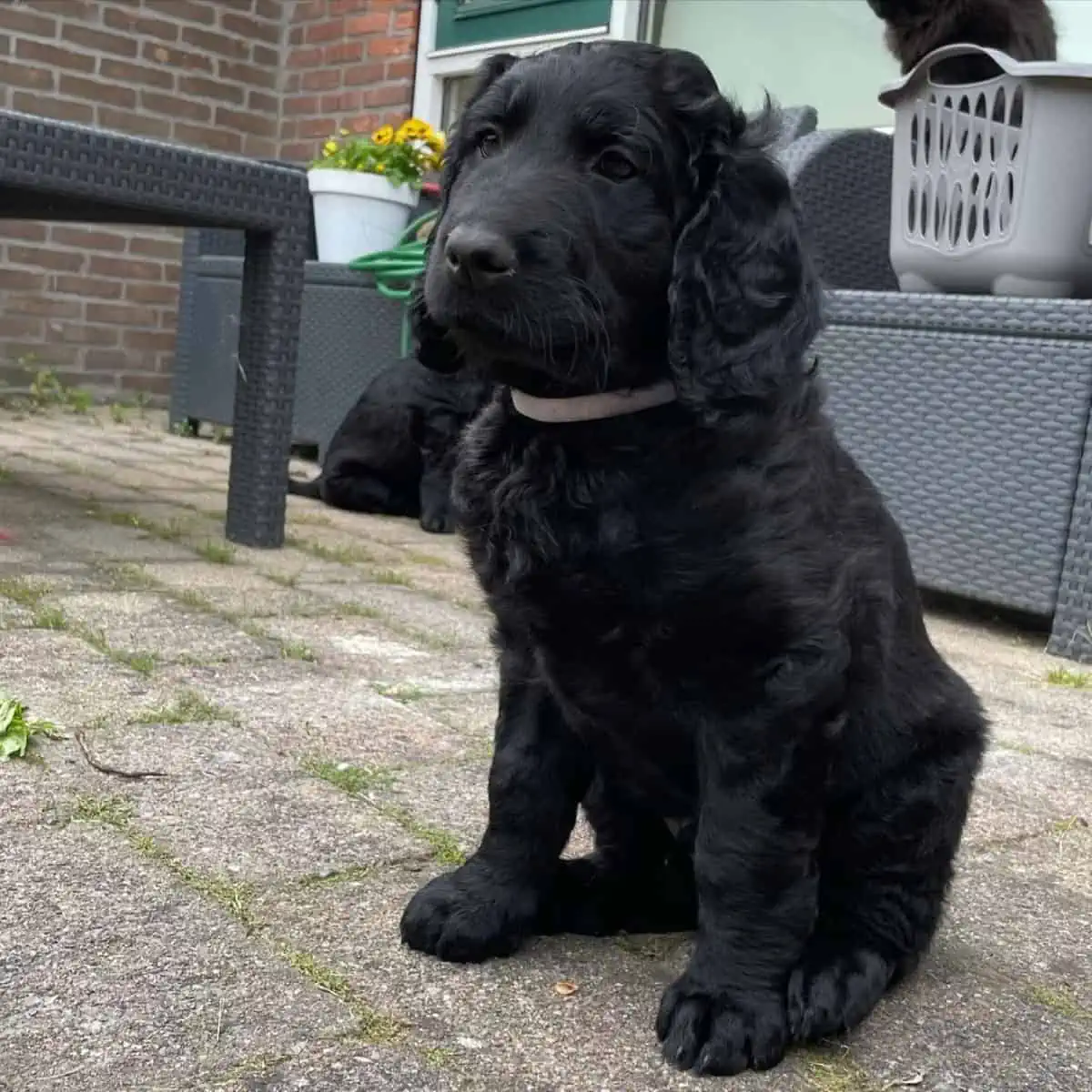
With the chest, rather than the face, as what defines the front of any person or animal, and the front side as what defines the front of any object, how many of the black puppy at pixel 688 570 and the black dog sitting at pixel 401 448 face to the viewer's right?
1

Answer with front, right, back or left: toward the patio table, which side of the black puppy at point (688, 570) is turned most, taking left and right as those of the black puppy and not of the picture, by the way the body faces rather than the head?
right

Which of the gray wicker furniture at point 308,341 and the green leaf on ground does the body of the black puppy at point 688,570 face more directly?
the green leaf on ground

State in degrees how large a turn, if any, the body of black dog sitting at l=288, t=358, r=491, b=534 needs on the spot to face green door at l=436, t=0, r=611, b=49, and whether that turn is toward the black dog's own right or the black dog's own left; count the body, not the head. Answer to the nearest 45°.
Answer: approximately 90° to the black dog's own left

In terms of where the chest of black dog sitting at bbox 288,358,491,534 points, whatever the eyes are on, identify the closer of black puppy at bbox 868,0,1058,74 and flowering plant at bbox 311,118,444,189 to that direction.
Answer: the black puppy

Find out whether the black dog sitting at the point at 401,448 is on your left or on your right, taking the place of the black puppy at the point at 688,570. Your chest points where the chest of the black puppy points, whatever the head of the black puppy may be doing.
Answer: on your right

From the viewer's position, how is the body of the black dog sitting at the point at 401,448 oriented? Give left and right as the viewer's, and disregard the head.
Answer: facing to the right of the viewer

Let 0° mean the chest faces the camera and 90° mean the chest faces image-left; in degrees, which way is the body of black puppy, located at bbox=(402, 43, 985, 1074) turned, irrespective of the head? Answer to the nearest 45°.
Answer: approximately 45°

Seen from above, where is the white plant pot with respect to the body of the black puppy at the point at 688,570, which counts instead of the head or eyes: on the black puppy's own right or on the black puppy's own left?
on the black puppy's own right

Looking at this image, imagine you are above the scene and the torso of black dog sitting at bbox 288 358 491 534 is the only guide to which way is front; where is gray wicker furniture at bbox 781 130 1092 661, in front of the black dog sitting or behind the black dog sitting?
in front

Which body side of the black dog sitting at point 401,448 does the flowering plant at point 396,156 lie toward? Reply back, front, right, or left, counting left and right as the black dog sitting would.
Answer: left

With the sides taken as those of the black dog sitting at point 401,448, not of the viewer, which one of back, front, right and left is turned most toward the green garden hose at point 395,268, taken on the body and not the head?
left

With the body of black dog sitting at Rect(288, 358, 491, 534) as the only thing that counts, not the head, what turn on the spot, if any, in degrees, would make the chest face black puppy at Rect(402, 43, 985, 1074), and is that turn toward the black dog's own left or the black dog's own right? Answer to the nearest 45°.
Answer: approximately 90° to the black dog's own right
